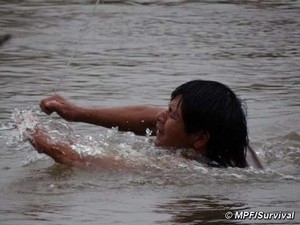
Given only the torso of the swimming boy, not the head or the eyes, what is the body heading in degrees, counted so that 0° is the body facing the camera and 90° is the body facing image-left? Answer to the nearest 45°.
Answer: approximately 90°
